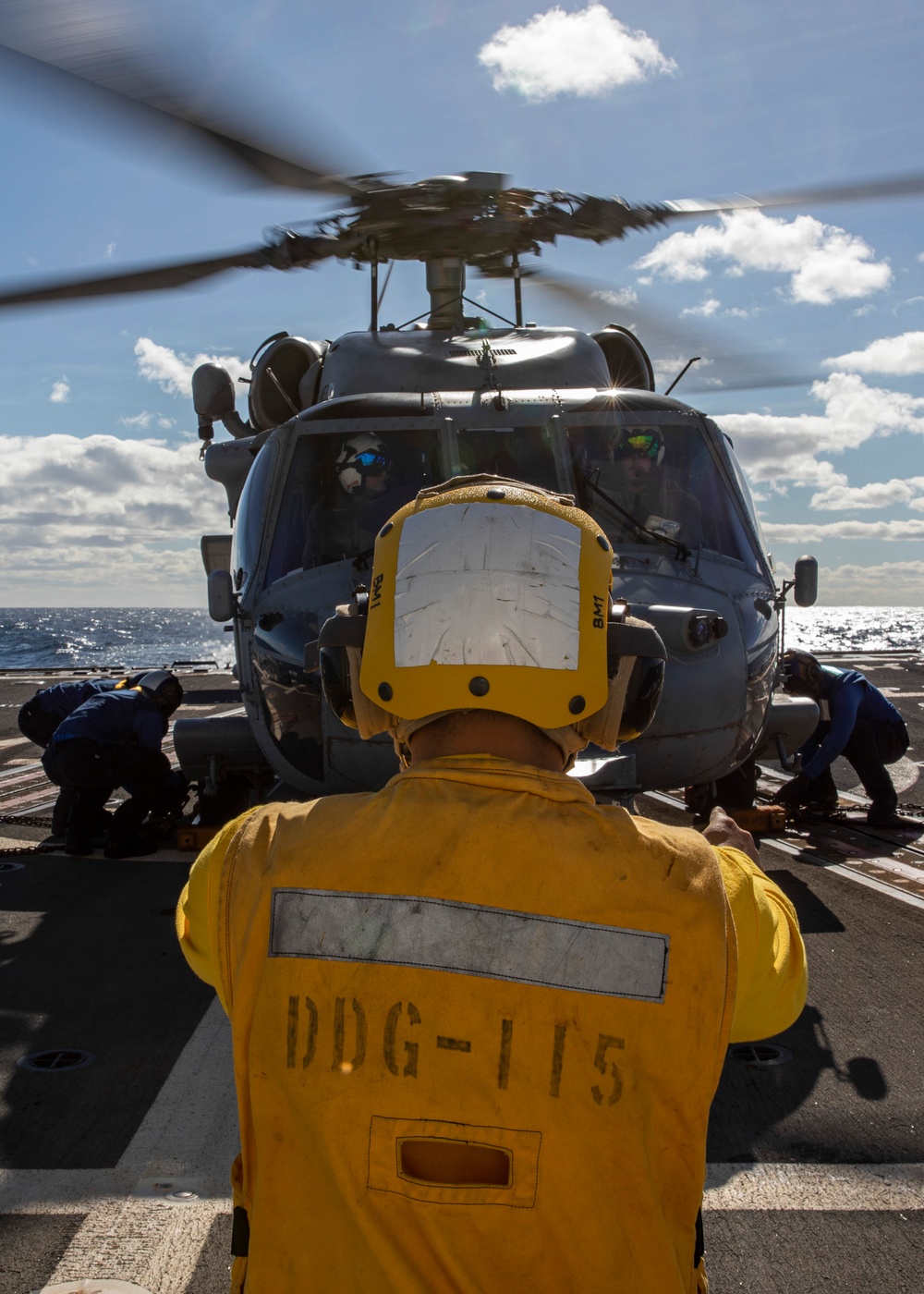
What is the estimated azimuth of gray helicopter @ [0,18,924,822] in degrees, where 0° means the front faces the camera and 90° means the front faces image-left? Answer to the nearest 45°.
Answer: approximately 0°

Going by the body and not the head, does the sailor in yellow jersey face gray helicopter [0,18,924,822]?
yes

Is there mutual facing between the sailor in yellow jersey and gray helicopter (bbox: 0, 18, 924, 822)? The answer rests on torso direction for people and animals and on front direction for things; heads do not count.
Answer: yes

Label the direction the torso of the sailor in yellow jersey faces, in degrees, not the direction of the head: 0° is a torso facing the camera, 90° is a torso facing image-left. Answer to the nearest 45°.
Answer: approximately 180°

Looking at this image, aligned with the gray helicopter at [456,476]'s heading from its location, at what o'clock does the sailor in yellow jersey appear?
The sailor in yellow jersey is roughly at 12 o'clock from the gray helicopter.

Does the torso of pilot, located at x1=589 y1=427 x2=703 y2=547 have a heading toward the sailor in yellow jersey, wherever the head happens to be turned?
yes

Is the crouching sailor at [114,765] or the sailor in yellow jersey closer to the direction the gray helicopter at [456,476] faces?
the sailor in yellow jersey

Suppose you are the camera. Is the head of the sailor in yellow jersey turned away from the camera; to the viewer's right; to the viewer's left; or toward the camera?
away from the camera

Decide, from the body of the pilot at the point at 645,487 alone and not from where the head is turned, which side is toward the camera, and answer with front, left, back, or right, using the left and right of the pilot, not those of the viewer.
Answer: front

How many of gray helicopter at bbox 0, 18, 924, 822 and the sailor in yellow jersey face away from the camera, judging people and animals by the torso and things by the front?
1

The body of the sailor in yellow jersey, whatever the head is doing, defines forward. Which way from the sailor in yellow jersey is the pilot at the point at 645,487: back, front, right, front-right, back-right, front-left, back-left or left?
front

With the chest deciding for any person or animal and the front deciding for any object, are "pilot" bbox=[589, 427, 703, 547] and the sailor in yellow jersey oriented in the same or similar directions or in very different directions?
very different directions
